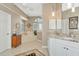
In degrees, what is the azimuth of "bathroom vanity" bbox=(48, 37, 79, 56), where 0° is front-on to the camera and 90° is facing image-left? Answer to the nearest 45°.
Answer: approximately 45°
